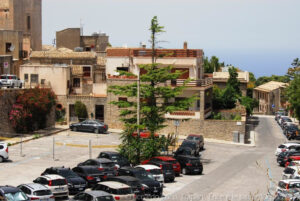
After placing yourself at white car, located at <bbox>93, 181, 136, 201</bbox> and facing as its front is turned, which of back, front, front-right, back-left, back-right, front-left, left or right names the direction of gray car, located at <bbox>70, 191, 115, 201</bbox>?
left

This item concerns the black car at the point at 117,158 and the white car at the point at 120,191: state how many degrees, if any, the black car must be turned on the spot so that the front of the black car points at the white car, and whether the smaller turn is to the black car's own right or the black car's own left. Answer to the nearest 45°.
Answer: approximately 45° to the black car's own right

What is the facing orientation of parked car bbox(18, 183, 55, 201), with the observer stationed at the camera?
facing away from the viewer and to the left of the viewer

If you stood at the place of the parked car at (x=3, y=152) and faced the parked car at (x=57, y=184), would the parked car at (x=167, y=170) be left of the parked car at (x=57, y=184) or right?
left

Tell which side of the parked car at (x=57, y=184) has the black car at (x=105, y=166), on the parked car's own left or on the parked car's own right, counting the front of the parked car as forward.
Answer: on the parked car's own right
